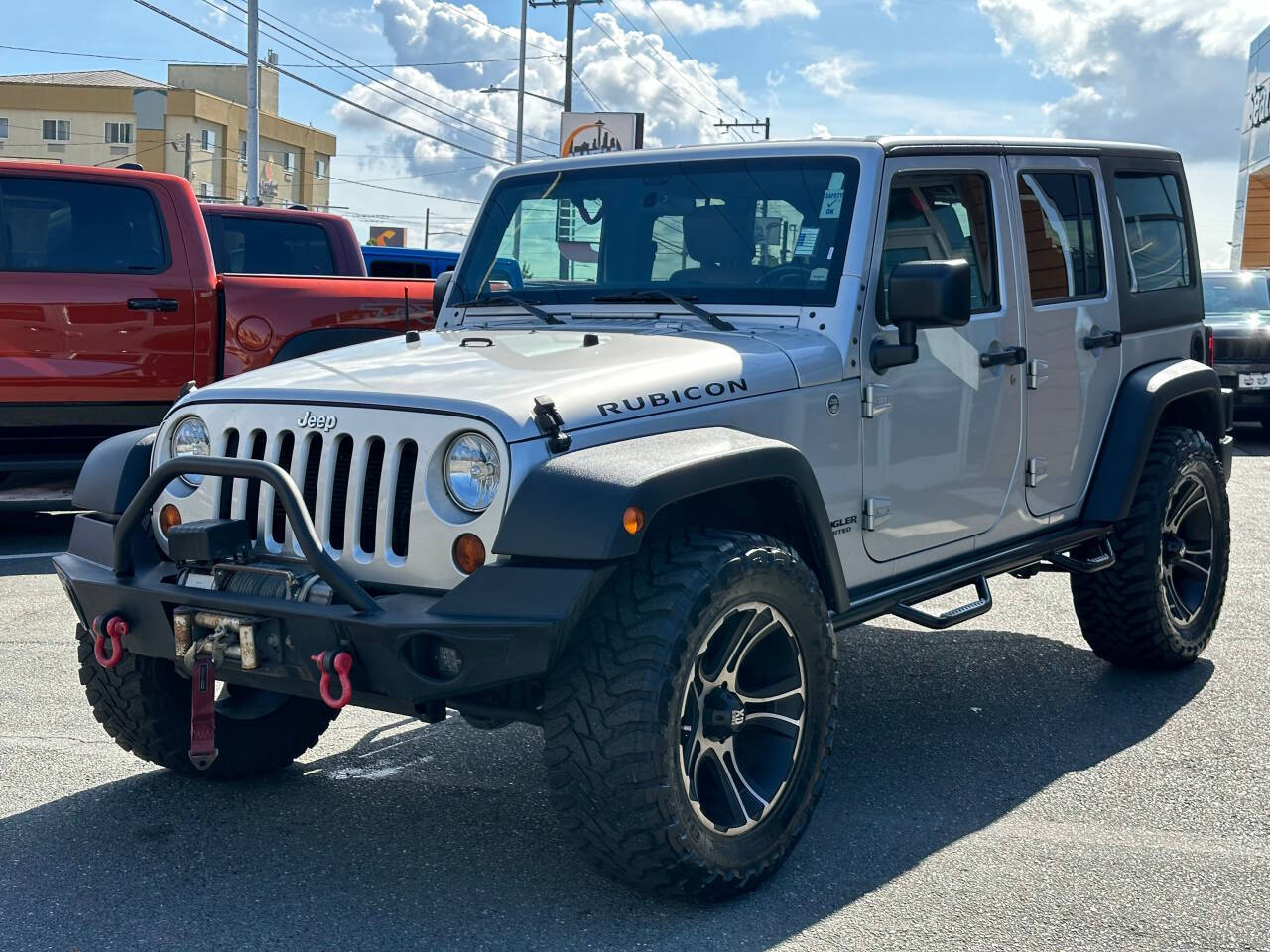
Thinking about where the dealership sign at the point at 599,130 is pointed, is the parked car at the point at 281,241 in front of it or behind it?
in front

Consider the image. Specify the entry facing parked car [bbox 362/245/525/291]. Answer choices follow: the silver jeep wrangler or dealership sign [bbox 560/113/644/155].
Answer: the dealership sign

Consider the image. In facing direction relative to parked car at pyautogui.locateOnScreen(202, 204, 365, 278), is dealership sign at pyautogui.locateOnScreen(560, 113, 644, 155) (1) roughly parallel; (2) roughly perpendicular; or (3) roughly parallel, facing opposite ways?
roughly perpendicular

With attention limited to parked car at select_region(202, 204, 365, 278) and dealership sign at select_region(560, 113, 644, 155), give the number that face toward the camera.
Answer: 1

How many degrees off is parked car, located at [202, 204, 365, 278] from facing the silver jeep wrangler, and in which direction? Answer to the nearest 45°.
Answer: approximately 90° to its left

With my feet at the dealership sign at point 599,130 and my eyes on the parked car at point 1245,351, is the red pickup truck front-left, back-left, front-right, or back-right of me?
front-right

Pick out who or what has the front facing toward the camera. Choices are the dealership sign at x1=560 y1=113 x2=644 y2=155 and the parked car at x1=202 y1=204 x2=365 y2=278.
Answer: the dealership sign

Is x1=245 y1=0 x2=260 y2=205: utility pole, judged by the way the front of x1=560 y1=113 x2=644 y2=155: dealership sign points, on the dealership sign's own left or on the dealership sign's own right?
on the dealership sign's own right

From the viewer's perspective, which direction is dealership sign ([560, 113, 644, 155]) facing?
toward the camera

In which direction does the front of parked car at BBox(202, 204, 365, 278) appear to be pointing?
to the viewer's left

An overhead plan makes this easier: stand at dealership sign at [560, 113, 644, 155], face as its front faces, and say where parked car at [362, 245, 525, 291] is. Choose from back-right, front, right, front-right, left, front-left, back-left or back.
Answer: front

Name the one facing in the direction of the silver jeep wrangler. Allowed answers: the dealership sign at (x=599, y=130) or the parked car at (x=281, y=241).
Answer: the dealership sign
